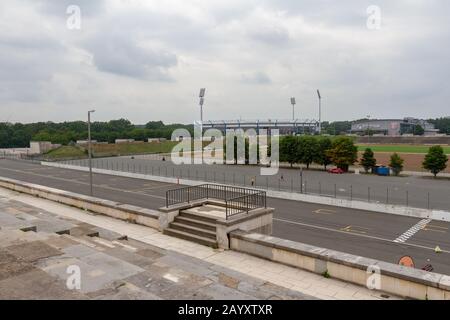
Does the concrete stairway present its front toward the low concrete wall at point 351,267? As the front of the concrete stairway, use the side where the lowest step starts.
no

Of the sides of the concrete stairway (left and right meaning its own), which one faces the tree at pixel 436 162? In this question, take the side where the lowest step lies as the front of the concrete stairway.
back

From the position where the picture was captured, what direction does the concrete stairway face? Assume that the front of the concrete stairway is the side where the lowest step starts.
facing the viewer and to the left of the viewer

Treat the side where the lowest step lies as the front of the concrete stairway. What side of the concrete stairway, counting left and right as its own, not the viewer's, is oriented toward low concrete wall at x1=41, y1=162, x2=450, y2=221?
back

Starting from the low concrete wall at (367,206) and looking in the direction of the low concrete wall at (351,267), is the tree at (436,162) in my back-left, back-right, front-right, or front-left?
back-left

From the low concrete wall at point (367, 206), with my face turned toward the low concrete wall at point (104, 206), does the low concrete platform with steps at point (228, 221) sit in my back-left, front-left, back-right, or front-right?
front-left

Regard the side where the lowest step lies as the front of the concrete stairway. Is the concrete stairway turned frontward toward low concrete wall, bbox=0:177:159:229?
no

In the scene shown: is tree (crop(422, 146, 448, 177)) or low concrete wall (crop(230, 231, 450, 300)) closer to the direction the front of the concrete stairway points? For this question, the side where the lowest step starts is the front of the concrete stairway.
the low concrete wall
